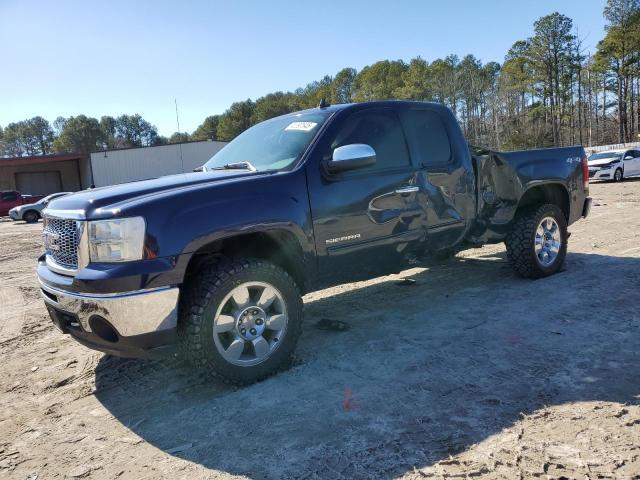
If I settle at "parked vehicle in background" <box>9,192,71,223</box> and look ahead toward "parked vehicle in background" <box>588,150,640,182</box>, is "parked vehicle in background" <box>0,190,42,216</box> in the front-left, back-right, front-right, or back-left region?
back-left

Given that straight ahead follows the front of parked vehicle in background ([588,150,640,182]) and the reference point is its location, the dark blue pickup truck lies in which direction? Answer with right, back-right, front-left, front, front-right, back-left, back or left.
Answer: front-left

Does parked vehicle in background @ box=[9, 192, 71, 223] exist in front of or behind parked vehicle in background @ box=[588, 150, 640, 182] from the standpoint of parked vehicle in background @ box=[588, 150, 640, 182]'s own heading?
in front

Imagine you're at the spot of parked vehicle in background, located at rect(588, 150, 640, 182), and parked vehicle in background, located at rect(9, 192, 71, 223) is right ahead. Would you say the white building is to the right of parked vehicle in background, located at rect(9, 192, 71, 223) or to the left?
right

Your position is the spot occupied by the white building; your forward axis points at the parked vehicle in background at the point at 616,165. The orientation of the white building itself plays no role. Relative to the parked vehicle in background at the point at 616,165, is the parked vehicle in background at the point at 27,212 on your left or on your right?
right

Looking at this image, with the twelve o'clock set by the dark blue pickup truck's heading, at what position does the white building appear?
The white building is roughly at 4 o'clock from the dark blue pickup truck.

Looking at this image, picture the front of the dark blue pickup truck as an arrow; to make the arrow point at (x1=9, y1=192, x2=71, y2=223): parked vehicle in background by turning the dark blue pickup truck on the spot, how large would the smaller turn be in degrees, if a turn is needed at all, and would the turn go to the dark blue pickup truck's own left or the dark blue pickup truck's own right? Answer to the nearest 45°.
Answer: approximately 90° to the dark blue pickup truck's own right

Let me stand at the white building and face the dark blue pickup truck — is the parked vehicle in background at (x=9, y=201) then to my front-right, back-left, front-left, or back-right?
front-right

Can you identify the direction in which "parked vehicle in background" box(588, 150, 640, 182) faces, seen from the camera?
facing the viewer and to the left of the viewer

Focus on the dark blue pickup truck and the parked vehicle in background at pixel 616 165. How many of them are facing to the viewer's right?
0

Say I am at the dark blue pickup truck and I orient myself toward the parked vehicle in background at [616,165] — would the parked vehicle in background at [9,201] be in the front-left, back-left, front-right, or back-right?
front-left

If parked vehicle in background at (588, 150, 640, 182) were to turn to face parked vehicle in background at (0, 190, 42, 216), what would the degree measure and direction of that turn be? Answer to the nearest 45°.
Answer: approximately 45° to its right

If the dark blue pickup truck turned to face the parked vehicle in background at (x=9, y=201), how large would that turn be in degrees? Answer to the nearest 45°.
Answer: approximately 90° to its right
